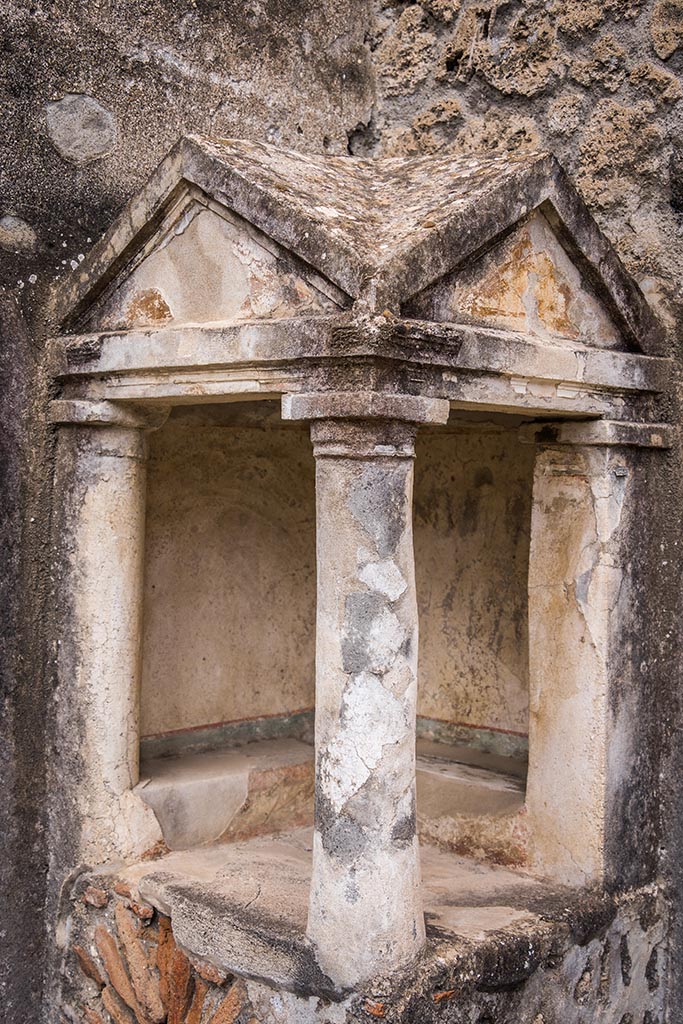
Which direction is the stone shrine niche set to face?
toward the camera
